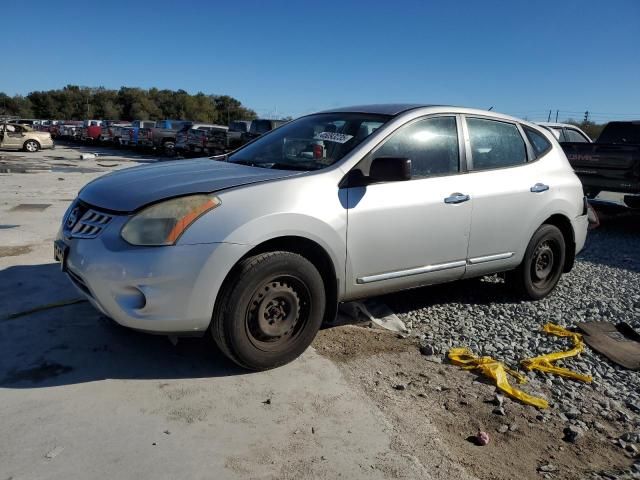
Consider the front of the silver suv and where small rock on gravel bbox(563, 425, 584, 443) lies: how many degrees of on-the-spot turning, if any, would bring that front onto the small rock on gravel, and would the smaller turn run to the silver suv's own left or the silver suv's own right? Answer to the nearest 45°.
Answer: approximately 90° to the silver suv's own left

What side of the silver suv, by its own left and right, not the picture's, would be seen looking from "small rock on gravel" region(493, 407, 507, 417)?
left

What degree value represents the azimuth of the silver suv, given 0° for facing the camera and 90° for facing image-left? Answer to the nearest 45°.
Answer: approximately 45°

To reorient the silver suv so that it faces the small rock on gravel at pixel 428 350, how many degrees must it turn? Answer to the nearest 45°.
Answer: approximately 135° to its left

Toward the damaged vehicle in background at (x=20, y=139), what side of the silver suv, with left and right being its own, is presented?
right

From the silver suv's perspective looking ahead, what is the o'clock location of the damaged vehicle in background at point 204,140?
The damaged vehicle in background is roughly at 4 o'clock from the silver suv.

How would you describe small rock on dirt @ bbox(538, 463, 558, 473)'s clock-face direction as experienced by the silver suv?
The small rock on dirt is roughly at 9 o'clock from the silver suv.

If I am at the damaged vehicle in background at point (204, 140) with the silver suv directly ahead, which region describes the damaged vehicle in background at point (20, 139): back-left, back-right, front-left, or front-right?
back-right

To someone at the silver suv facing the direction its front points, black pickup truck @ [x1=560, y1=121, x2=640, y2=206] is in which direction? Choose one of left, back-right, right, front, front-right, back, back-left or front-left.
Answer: back

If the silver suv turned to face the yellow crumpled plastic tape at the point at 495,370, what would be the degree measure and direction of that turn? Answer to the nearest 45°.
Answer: approximately 135° to its left
